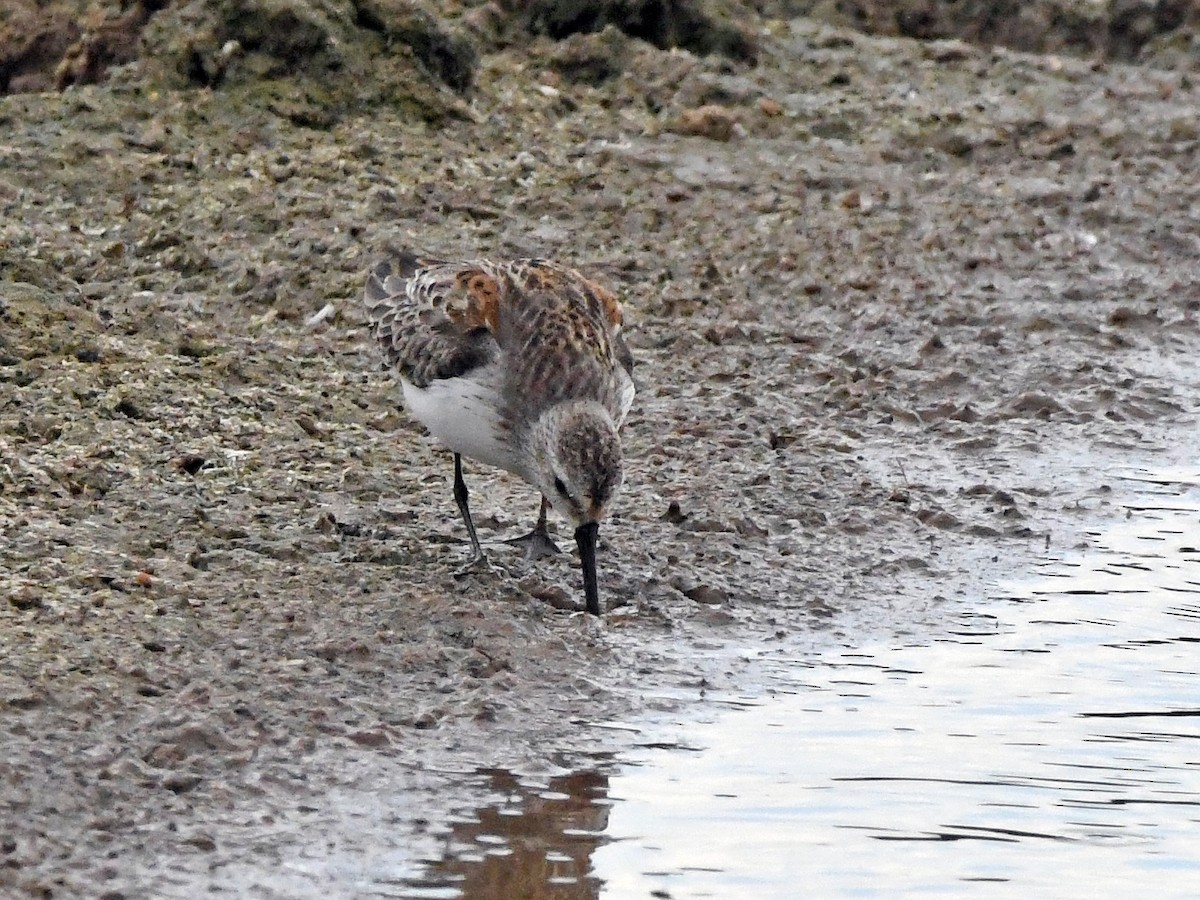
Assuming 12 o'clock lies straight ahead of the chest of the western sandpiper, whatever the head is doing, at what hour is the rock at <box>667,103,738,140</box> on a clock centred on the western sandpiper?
The rock is roughly at 8 o'clock from the western sandpiper.

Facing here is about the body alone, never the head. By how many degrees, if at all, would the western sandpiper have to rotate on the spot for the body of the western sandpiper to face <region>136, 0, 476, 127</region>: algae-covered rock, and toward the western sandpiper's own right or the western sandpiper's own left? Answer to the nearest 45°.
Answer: approximately 135° to the western sandpiper's own left

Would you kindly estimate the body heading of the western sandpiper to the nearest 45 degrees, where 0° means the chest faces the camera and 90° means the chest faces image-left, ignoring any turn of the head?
approximately 315°

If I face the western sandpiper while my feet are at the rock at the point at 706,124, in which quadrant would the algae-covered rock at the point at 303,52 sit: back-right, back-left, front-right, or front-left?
front-right
